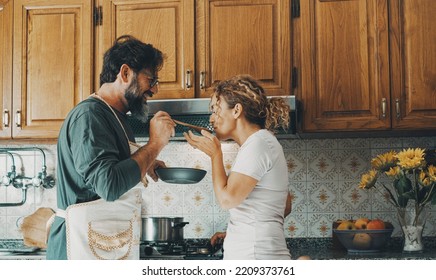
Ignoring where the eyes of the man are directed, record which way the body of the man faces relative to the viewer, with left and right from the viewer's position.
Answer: facing to the right of the viewer

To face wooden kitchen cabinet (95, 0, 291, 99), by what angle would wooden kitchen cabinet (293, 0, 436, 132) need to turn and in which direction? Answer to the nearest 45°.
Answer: approximately 90° to its right

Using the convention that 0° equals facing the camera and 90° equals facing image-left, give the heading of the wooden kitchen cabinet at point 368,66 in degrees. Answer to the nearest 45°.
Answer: approximately 0°

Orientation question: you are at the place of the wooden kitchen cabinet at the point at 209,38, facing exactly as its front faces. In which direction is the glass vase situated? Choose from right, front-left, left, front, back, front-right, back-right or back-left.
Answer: left

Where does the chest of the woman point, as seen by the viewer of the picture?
to the viewer's left

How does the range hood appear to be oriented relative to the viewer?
toward the camera

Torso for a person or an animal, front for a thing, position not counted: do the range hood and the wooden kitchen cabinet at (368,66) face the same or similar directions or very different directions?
same or similar directions

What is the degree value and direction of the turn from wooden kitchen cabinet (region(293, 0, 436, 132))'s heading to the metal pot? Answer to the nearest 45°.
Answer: approximately 90° to its right

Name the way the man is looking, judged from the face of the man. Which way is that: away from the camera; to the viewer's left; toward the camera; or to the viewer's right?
to the viewer's right

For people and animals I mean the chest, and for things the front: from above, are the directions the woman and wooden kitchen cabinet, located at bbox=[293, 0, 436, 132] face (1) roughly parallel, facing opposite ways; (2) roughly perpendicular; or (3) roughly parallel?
roughly perpendicular

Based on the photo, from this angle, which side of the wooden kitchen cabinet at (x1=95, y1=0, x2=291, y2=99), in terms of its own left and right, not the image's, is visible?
front

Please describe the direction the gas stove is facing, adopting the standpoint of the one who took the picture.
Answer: facing the viewer

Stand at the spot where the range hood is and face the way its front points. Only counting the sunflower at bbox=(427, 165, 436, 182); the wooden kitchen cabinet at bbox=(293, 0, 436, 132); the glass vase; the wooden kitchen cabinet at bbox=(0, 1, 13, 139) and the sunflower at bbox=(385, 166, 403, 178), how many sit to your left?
4

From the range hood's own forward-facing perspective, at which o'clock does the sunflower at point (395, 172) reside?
The sunflower is roughly at 9 o'clock from the range hood.

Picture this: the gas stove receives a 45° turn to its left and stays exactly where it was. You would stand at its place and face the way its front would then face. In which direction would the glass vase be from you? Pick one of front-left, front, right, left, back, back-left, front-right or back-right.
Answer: front-left
